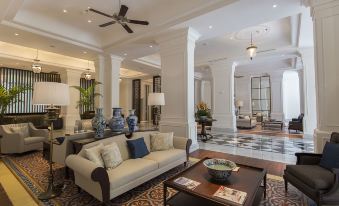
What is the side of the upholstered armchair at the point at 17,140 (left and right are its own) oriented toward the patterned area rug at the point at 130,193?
front

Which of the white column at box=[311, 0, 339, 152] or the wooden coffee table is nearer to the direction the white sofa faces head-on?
the wooden coffee table

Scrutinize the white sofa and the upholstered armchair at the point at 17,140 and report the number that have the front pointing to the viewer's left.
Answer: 0

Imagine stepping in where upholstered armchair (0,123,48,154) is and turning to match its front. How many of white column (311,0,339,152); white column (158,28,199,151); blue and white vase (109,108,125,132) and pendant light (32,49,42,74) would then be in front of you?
3

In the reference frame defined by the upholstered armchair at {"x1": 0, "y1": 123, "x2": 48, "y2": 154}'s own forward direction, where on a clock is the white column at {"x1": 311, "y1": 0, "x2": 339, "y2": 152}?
The white column is roughly at 12 o'clock from the upholstered armchair.

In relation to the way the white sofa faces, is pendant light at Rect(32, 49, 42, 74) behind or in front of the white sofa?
behind

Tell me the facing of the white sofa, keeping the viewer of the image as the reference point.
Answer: facing the viewer and to the right of the viewer

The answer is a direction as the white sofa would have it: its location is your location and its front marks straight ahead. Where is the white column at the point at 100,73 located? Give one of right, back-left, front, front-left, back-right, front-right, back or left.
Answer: back-left

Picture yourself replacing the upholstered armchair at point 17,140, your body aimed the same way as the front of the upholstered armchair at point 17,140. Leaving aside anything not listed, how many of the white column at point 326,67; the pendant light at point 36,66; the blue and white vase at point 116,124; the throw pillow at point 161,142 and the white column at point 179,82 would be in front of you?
4

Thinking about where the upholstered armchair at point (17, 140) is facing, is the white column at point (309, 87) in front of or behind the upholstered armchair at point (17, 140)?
in front

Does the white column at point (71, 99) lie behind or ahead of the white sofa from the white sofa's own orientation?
behind

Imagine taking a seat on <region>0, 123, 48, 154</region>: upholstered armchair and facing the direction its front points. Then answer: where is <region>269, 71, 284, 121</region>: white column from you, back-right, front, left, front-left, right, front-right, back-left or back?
front-left

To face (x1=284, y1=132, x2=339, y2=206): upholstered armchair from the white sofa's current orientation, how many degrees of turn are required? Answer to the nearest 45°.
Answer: approximately 45° to its left

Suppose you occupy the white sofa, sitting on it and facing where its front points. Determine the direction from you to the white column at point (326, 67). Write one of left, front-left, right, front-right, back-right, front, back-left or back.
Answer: front-left

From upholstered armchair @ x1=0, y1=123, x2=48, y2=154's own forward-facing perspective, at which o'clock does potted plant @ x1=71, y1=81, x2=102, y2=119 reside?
The potted plant is roughly at 10 o'clock from the upholstered armchair.

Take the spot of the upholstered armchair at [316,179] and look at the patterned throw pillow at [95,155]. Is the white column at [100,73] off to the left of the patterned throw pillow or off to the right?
right

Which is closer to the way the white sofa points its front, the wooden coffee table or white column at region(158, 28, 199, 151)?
the wooden coffee table

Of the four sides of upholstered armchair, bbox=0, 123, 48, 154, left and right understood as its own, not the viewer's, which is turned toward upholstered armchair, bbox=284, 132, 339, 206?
front

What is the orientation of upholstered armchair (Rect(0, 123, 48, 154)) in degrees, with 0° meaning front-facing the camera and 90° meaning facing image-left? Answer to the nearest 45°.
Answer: approximately 315°

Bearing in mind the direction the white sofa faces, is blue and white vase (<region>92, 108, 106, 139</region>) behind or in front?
behind
